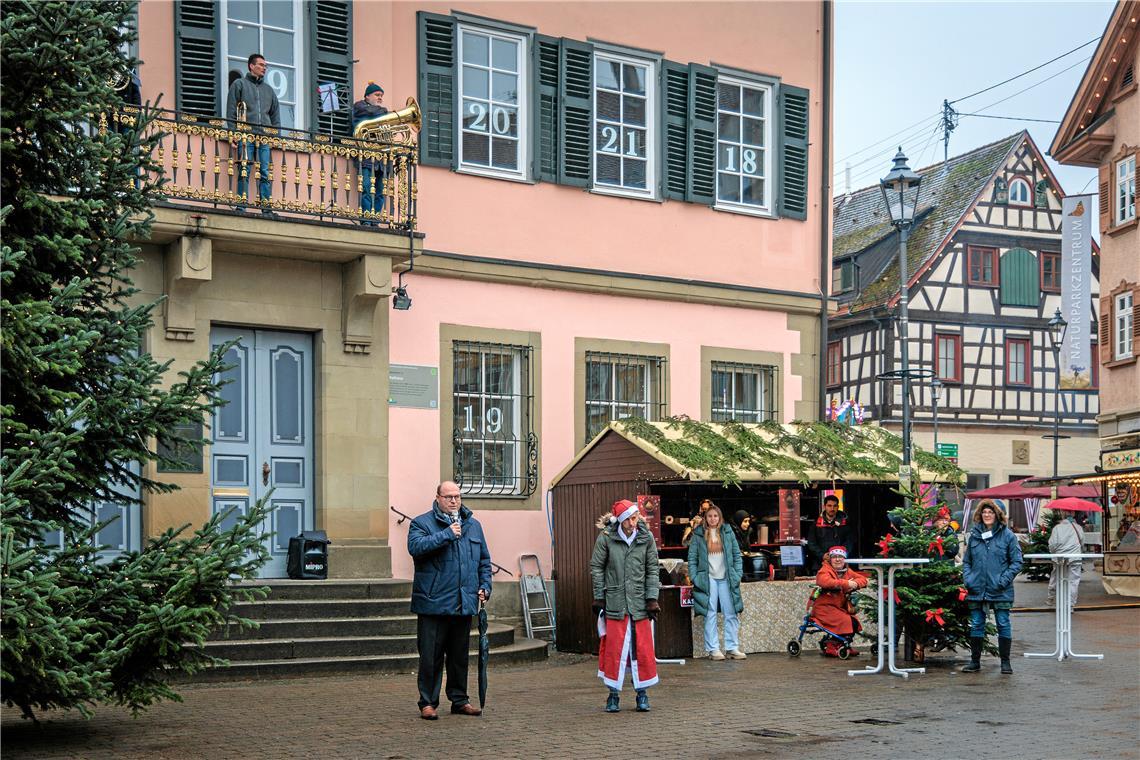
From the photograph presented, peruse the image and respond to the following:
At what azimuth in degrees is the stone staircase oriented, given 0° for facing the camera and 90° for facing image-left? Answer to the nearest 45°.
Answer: approximately 0°
